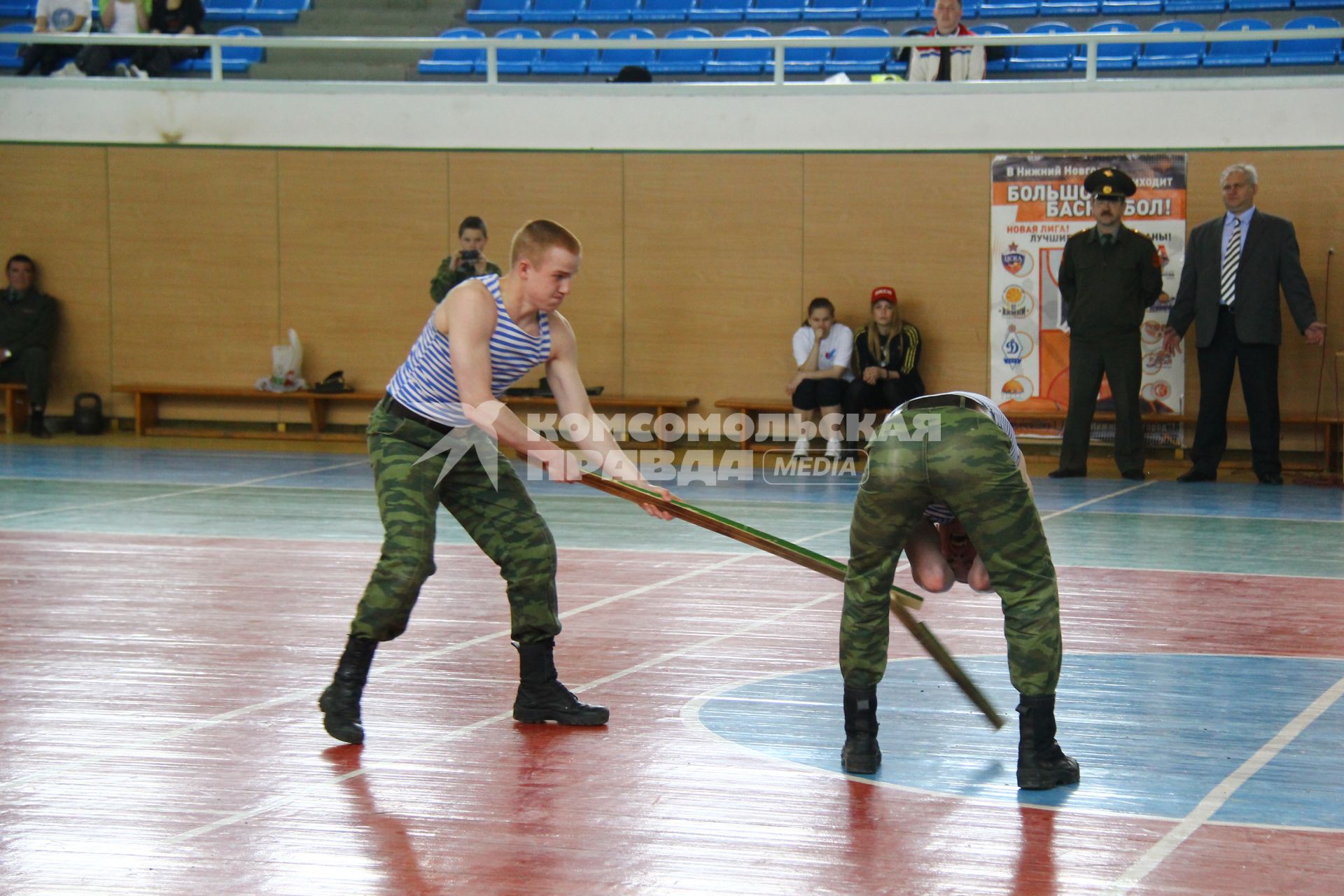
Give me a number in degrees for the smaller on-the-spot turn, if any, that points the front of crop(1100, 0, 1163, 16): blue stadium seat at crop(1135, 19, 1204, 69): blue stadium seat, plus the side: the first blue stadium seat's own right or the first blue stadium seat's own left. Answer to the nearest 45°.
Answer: approximately 45° to the first blue stadium seat's own left

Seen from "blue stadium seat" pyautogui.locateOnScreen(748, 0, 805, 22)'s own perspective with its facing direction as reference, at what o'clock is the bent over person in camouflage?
The bent over person in camouflage is roughly at 12 o'clock from the blue stadium seat.

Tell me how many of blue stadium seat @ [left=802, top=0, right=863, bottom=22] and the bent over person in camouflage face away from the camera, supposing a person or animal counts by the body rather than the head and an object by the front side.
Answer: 1

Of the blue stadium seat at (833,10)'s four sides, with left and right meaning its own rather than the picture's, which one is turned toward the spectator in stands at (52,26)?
right

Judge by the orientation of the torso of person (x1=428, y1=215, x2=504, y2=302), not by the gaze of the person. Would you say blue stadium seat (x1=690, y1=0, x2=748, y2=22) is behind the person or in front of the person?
behind

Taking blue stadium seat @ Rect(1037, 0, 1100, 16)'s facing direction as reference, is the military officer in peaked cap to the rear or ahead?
ahead

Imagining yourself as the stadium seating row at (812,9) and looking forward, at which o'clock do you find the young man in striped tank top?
The young man in striped tank top is roughly at 12 o'clock from the stadium seating row.

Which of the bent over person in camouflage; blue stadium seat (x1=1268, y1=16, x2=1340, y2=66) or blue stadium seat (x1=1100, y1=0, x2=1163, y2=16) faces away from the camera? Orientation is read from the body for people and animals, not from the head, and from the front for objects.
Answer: the bent over person in camouflage

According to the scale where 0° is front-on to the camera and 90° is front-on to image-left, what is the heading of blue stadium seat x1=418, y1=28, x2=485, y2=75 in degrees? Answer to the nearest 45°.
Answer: approximately 0°

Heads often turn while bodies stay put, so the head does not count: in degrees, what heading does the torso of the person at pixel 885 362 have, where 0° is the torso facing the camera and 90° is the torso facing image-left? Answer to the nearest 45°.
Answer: approximately 0°
